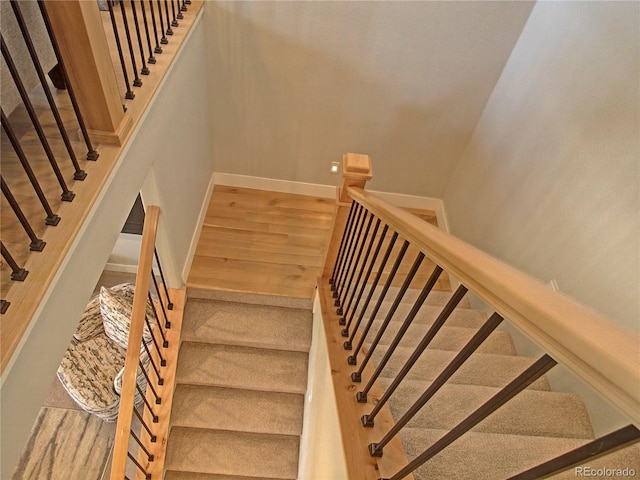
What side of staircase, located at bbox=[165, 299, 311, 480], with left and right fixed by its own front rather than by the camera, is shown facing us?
front

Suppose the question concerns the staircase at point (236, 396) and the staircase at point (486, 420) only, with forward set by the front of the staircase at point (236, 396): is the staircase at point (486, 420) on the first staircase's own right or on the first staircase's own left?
on the first staircase's own left
